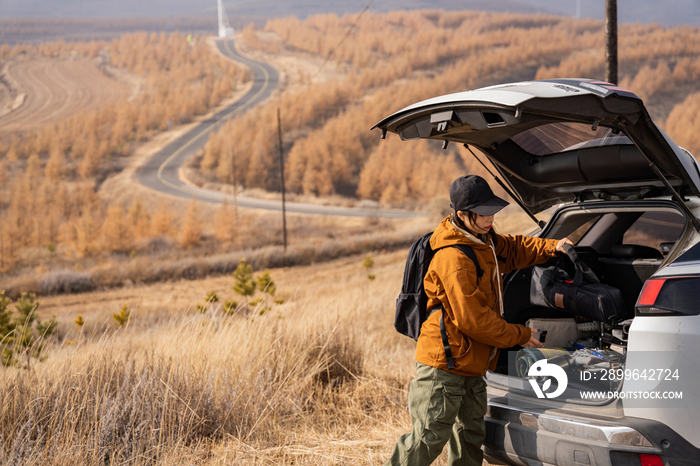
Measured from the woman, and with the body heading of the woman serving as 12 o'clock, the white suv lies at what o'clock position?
The white suv is roughly at 11 o'clock from the woman.

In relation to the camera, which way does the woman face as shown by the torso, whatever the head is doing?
to the viewer's right

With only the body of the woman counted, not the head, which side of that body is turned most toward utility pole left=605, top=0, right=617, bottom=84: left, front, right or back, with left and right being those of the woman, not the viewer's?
left

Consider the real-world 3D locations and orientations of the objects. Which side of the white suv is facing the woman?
back

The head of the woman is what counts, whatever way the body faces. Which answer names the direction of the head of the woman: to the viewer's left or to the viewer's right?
to the viewer's right

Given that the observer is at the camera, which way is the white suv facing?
facing away from the viewer and to the right of the viewer
